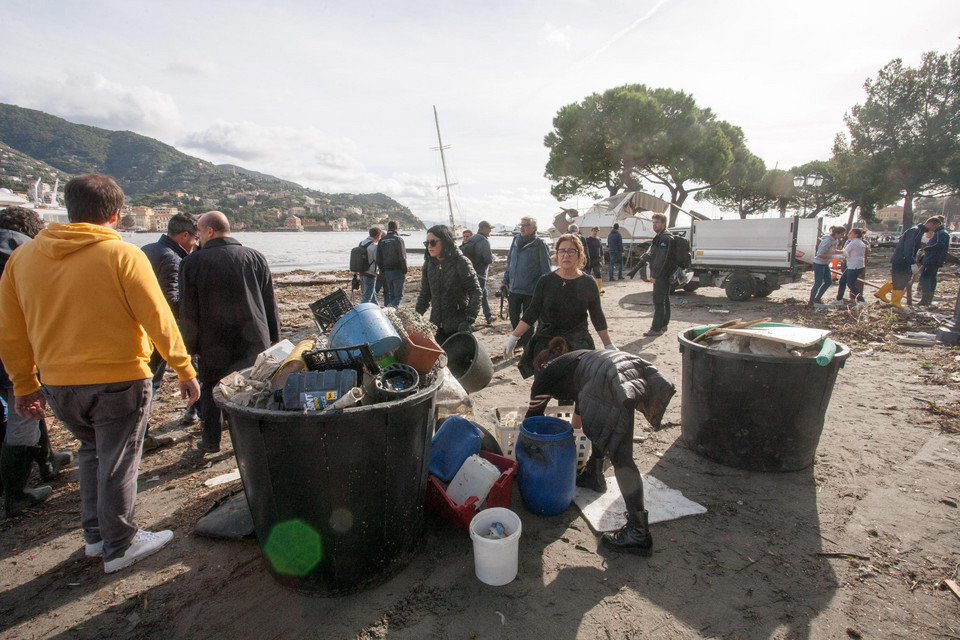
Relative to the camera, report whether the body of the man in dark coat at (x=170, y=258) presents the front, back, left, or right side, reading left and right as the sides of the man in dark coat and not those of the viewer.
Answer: right

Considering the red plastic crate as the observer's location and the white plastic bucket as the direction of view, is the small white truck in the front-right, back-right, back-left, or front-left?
back-left

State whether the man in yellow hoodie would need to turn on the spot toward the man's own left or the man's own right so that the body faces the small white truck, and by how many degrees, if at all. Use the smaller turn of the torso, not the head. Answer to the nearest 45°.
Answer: approximately 45° to the man's own right

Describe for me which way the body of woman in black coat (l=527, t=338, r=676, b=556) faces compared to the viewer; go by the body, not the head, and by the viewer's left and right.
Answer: facing to the left of the viewer

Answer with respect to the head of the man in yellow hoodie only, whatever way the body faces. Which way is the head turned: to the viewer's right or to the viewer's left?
to the viewer's right

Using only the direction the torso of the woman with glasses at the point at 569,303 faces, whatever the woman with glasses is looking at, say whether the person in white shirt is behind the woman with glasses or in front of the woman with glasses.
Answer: behind

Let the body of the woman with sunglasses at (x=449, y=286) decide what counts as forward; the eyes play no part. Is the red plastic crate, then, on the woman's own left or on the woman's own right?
on the woman's own left
